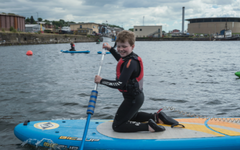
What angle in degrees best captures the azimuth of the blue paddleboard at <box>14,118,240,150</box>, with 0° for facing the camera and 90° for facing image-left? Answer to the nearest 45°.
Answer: approximately 90°

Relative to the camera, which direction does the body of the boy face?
to the viewer's left

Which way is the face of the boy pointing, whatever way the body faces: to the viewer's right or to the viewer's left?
to the viewer's left
